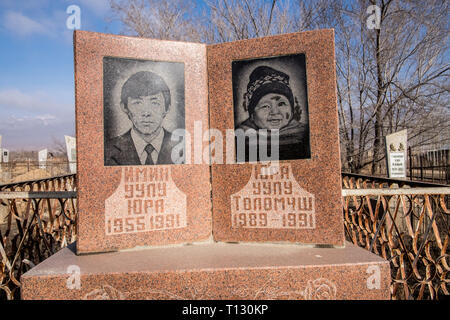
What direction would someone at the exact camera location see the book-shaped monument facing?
facing the viewer

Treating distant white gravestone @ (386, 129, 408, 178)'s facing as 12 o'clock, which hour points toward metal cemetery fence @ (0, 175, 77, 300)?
The metal cemetery fence is roughly at 1 o'clock from the distant white gravestone.

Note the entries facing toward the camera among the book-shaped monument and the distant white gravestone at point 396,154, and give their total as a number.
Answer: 2

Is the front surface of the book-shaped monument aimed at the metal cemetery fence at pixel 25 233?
no

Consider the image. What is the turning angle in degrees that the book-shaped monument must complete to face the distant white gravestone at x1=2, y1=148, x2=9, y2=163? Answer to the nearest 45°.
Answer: approximately 135° to its right

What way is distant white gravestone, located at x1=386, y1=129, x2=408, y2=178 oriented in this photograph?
toward the camera

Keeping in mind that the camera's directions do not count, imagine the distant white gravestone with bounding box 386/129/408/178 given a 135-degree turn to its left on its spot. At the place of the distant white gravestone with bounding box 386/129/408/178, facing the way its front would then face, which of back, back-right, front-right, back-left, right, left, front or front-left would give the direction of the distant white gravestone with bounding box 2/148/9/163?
back-left

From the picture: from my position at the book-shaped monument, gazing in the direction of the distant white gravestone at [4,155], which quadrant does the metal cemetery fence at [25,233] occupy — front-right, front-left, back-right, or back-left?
front-left

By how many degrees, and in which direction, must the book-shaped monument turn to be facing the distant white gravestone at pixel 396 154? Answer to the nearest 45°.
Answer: approximately 135° to its left

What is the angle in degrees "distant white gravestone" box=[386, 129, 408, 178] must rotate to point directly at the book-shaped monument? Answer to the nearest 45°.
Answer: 0° — it already faces it
